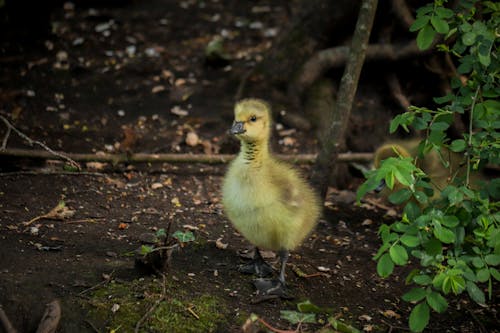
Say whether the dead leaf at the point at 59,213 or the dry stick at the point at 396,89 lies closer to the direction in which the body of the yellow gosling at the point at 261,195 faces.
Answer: the dead leaf

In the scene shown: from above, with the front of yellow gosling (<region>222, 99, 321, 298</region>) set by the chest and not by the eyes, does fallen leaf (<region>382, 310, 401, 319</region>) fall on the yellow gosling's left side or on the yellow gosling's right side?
on the yellow gosling's left side

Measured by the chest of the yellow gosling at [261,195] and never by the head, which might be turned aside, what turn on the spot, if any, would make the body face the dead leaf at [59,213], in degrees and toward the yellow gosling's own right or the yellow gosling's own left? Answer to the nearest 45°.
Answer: approximately 45° to the yellow gosling's own right

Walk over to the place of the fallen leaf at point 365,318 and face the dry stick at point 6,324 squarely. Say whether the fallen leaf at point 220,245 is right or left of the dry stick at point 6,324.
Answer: right

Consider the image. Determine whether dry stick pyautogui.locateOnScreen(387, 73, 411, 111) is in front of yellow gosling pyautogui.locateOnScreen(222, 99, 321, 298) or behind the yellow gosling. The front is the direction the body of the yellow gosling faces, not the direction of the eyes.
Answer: behind

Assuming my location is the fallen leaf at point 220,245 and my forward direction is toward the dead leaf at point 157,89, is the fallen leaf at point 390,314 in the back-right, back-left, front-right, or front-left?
back-right

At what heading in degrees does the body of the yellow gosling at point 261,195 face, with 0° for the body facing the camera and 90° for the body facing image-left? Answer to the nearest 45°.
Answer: approximately 45°

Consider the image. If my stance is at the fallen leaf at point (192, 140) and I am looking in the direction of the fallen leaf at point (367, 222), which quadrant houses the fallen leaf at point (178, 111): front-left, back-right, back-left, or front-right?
back-left

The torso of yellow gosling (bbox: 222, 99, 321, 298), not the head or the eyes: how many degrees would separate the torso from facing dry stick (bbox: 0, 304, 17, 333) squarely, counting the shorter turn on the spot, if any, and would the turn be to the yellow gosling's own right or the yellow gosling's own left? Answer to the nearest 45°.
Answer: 0° — it already faces it

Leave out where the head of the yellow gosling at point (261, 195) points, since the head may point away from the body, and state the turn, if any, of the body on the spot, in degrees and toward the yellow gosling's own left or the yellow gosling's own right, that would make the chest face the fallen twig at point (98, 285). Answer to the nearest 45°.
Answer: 0° — it already faces it
